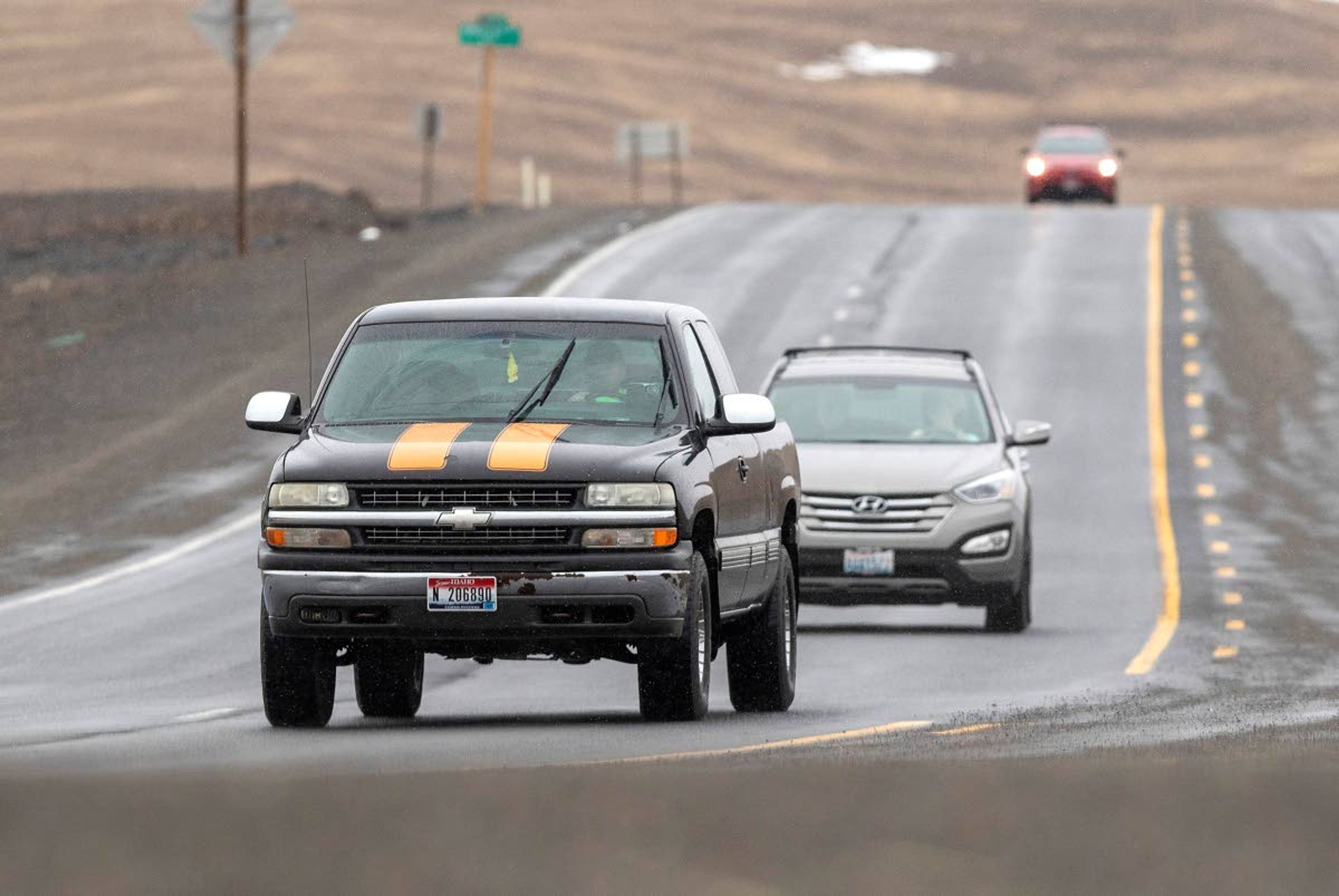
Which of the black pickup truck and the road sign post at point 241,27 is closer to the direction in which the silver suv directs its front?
the black pickup truck

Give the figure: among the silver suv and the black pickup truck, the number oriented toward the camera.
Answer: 2

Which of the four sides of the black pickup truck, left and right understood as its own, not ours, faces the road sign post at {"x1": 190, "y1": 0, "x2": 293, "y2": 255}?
back

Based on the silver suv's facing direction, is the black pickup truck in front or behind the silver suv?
in front

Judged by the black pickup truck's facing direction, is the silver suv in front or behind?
behind

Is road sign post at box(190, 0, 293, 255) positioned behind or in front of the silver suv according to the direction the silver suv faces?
behind

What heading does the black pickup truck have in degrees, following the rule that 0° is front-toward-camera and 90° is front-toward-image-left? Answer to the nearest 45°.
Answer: approximately 0°

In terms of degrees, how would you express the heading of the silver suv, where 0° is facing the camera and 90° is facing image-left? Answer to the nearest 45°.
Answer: approximately 0°

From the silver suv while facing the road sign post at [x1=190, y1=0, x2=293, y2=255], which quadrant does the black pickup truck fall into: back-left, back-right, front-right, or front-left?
back-left
